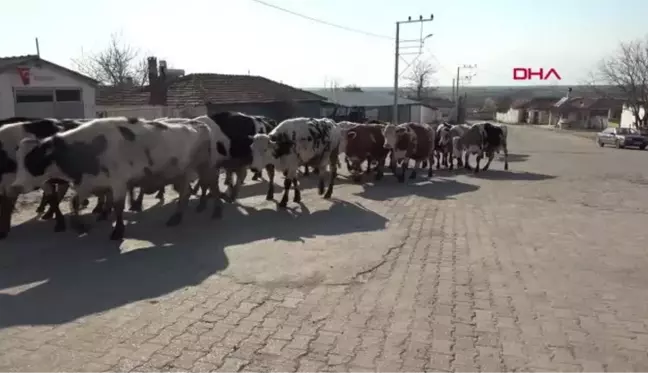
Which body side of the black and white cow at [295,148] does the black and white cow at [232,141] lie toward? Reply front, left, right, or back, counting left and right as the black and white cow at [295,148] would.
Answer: front

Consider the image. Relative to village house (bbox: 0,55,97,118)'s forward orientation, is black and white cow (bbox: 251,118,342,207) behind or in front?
in front

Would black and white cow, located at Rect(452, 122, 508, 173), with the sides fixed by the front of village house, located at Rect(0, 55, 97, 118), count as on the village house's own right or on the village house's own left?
on the village house's own left

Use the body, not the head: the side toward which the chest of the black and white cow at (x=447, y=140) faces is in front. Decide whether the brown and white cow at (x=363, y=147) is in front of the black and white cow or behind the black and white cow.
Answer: in front

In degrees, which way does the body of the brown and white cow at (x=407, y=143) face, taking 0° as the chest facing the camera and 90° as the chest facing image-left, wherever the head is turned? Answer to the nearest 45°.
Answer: approximately 45°

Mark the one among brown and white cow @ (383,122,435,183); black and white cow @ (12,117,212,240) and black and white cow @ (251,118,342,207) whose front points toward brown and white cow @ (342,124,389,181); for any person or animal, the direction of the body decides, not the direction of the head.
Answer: brown and white cow @ (383,122,435,183)

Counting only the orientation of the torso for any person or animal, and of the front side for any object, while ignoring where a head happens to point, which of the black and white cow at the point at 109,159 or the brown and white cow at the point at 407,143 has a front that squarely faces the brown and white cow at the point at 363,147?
the brown and white cow at the point at 407,143

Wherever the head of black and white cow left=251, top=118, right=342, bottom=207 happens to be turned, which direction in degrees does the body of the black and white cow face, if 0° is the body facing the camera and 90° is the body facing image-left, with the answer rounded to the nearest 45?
approximately 45°

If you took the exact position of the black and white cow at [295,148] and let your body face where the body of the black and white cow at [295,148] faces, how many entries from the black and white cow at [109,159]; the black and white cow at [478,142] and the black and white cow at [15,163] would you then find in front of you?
2

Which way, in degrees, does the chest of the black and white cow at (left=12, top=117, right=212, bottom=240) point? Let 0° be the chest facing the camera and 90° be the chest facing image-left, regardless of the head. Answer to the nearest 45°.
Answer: approximately 90°

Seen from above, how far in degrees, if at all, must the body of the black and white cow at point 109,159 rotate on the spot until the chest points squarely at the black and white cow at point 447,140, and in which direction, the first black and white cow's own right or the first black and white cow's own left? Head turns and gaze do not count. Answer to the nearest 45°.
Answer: approximately 135° to the first black and white cow's own right

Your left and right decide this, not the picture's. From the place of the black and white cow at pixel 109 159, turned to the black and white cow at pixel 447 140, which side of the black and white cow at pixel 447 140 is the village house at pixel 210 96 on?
left

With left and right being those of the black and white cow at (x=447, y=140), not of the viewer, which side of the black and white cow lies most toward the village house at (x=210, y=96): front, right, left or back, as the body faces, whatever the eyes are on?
right

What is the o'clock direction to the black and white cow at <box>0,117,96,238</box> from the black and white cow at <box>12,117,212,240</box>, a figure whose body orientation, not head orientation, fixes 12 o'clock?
the black and white cow at <box>0,117,96,238</box> is roughly at 1 o'clock from the black and white cow at <box>12,117,212,240</box>.

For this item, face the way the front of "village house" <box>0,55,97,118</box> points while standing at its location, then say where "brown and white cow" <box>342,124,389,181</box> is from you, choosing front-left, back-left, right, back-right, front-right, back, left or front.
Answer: front-left
